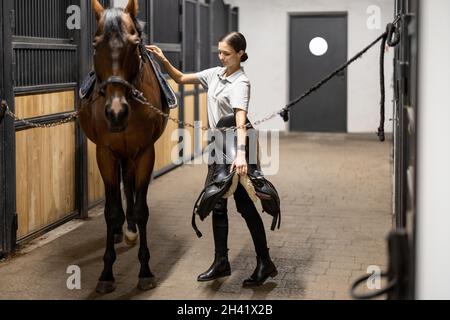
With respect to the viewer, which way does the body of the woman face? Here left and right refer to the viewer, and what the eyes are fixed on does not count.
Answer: facing the viewer and to the left of the viewer

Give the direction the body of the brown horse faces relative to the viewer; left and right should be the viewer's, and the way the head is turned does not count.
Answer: facing the viewer

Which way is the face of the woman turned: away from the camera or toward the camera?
toward the camera

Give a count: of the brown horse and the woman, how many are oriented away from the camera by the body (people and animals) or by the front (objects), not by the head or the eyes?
0

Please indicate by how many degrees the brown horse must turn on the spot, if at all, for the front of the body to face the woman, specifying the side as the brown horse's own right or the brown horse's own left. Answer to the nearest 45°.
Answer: approximately 90° to the brown horse's own left

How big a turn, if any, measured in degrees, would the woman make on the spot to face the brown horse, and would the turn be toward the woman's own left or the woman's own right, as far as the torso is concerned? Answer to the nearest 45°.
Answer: approximately 45° to the woman's own right
